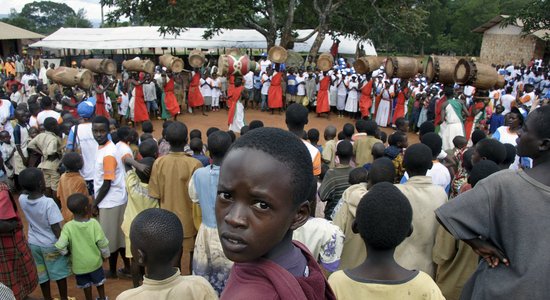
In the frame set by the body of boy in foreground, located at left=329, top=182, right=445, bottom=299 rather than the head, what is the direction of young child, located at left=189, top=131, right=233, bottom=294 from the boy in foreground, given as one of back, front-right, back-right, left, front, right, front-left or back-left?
front-left

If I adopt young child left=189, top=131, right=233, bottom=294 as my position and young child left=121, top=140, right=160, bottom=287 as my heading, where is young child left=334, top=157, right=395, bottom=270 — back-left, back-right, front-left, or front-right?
back-right

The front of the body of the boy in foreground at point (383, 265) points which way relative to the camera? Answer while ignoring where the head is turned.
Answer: away from the camera

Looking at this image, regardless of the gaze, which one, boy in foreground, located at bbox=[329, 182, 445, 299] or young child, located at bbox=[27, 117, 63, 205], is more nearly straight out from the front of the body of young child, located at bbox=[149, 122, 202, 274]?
the young child

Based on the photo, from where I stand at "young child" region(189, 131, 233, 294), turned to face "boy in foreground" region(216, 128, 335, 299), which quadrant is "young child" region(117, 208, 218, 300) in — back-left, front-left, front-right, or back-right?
front-right

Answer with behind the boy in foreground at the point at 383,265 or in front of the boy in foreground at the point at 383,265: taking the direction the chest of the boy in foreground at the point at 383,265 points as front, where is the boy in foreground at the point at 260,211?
behind

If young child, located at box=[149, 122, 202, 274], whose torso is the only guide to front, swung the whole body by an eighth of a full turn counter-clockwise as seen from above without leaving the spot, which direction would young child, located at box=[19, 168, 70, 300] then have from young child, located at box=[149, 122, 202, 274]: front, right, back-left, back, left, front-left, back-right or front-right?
front-left

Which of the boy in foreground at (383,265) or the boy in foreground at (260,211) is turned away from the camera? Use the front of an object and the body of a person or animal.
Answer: the boy in foreground at (383,265)

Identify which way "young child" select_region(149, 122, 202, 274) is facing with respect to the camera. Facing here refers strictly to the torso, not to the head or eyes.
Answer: away from the camera

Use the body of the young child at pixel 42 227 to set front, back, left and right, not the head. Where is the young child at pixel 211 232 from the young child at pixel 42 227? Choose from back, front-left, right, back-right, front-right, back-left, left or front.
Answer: right

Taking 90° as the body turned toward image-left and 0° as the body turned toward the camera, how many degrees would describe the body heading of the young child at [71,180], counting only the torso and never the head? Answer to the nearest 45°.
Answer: approximately 180°

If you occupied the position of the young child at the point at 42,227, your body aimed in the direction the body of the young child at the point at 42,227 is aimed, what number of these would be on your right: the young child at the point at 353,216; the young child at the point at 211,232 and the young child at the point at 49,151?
2

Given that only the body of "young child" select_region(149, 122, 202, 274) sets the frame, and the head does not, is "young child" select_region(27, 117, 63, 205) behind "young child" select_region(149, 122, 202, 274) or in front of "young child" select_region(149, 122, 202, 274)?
in front

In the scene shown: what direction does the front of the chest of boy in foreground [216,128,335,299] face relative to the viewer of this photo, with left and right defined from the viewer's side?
facing the viewer and to the left of the viewer

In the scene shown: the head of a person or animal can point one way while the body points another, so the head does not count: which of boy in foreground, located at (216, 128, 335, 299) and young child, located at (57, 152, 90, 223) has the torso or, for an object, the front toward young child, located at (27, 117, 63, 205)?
young child, located at (57, 152, 90, 223)

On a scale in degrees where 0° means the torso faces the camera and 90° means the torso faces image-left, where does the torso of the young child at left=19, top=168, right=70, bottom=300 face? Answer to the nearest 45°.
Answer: approximately 225°
